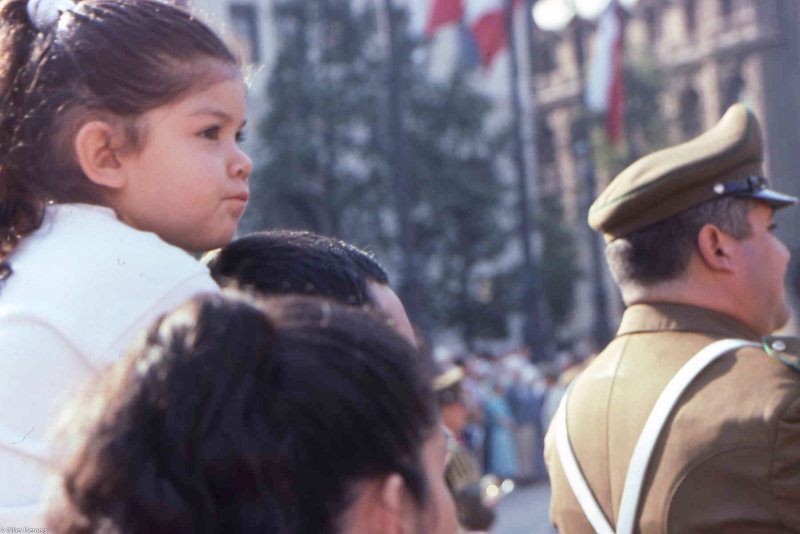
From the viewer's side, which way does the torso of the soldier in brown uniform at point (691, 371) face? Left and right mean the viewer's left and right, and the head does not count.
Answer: facing away from the viewer and to the right of the viewer

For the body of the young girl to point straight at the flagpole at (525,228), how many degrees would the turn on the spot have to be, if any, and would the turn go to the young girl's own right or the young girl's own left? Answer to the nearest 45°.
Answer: approximately 90° to the young girl's own left

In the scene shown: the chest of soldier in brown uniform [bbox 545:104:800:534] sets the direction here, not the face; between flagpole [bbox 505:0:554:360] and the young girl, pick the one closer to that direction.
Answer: the flagpole

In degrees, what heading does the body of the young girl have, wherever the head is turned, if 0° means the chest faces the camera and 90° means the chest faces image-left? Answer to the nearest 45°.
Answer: approximately 270°

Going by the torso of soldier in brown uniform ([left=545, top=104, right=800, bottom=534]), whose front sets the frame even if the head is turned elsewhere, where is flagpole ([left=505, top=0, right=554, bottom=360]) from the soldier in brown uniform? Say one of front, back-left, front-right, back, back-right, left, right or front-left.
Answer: front-left

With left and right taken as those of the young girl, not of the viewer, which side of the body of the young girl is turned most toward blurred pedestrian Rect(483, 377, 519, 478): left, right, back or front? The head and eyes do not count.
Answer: left

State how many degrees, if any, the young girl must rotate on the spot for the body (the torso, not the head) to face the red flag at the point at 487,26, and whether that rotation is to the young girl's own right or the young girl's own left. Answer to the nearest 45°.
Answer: approximately 90° to the young girl's own left

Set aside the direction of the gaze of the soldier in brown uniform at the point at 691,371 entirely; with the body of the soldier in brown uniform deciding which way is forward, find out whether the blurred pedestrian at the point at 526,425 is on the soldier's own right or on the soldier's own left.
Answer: on the soldier's own left

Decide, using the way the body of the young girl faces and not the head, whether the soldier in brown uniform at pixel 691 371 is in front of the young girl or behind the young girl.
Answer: in front
